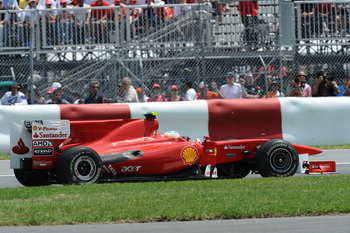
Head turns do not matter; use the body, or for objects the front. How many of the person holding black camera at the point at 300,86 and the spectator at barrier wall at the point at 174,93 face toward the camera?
2

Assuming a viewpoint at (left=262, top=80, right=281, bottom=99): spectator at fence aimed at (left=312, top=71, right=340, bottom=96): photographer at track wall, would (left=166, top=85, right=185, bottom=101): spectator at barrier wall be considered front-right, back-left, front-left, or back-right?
back-right

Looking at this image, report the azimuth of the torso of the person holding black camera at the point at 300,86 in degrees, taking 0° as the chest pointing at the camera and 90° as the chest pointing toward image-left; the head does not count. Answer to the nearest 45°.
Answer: approximately 0°

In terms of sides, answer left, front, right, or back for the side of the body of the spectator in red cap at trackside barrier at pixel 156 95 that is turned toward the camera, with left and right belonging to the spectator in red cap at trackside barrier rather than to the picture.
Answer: front

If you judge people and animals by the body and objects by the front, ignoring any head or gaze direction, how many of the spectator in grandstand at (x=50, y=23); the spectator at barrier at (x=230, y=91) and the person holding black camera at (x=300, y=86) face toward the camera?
3

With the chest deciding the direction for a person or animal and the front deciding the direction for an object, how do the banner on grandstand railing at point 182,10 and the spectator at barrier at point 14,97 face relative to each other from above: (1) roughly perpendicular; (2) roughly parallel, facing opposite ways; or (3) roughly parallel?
roughly parallel

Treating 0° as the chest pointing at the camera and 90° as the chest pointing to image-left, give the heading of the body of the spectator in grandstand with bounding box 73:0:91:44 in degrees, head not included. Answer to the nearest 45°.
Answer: approximately 0°

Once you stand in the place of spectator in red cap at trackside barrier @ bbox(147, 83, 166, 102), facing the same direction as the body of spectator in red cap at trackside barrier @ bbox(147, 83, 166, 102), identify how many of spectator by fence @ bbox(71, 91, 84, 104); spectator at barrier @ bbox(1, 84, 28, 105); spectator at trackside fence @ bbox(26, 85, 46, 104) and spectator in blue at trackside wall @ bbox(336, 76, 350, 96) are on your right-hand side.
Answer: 3

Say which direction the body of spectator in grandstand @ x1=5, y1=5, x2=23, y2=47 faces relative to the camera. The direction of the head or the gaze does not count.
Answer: toward the camera

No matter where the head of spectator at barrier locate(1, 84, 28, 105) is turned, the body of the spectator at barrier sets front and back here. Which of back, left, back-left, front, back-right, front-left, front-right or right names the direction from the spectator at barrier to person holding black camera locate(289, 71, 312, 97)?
left

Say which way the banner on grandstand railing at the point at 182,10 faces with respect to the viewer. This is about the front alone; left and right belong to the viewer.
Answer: facing the viewer

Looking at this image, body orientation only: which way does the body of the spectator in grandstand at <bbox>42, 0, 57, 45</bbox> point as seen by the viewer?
toward the camera
